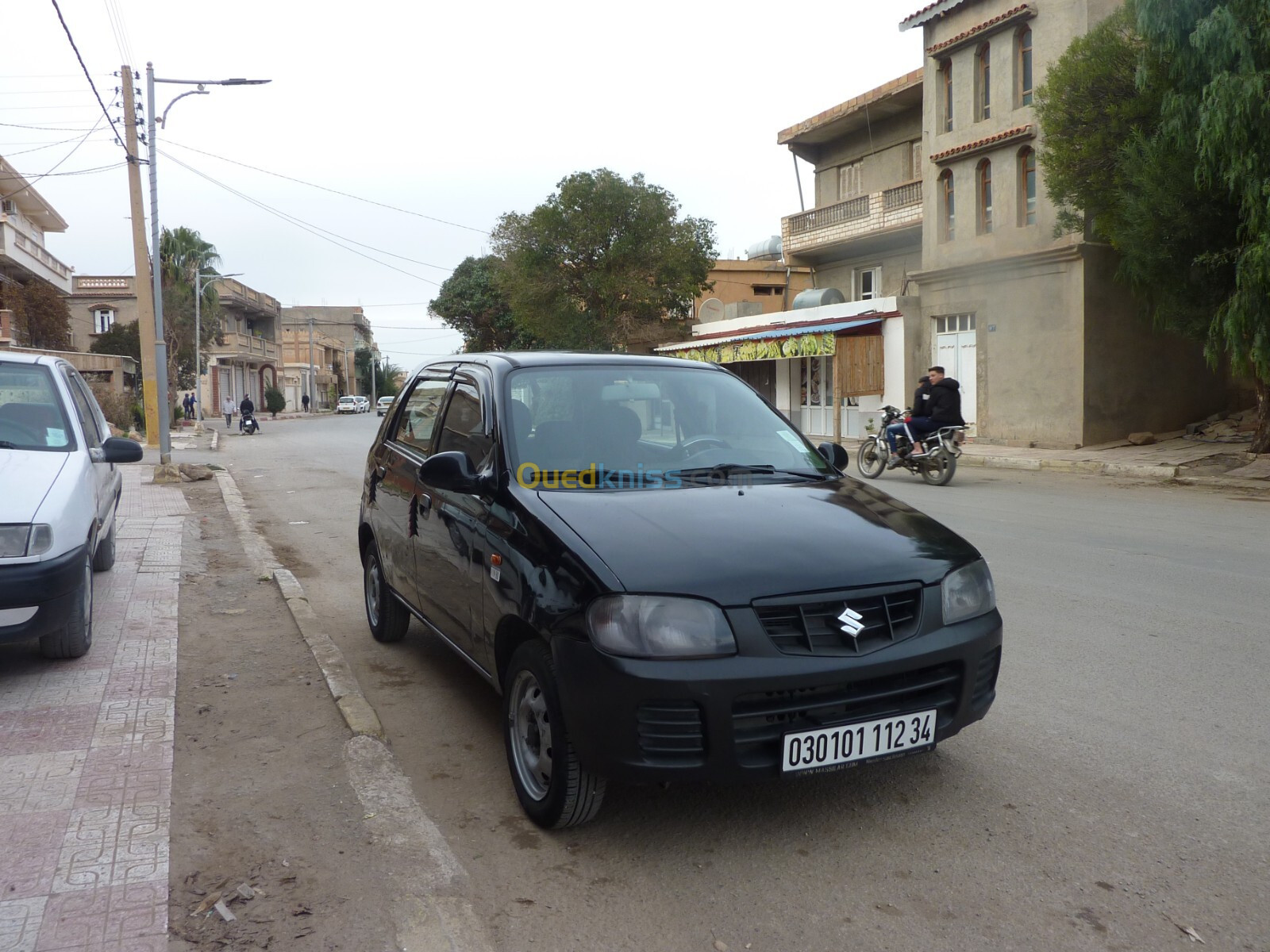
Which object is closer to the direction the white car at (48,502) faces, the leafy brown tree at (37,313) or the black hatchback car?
the black hatchback car

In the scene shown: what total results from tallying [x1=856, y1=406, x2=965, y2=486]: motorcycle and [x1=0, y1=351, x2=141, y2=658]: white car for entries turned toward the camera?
1

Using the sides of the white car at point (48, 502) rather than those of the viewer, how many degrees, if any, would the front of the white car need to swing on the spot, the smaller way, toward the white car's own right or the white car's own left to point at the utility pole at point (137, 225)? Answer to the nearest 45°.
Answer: approximately 180°

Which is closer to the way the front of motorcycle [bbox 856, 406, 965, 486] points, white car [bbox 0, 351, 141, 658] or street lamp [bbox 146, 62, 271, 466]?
the street lamp

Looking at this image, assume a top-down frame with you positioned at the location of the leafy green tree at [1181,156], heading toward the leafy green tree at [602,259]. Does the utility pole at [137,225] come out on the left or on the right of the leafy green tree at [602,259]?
left

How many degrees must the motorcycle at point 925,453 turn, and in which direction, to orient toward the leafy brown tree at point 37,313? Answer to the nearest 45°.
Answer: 0° — it already faces it

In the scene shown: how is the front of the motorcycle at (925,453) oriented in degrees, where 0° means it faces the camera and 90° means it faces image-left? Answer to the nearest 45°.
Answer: approximately 135°

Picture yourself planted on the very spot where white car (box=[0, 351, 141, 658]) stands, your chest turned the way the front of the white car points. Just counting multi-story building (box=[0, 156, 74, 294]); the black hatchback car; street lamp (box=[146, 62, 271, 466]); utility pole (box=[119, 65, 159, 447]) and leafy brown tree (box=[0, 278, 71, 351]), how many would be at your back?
4

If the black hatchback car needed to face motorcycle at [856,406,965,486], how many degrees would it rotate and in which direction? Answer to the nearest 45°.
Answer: approximately 135° to its left

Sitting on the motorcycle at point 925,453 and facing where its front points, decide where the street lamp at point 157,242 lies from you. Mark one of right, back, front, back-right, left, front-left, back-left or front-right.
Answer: front-left

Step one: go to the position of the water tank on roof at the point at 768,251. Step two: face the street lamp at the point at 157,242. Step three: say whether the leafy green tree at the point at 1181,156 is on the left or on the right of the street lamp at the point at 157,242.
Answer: left

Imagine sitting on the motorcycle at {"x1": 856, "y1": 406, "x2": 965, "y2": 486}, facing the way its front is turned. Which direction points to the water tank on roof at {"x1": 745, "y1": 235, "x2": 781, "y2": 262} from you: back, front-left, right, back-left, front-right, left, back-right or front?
front-right

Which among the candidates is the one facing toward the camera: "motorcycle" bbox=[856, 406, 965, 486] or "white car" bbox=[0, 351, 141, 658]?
the white car

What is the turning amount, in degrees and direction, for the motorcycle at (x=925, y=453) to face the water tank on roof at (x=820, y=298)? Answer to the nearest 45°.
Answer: approximately 45° to its right

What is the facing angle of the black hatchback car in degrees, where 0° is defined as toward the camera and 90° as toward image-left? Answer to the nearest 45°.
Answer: approximately 315°

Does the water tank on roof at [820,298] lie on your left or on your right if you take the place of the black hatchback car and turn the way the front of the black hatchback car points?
on your left

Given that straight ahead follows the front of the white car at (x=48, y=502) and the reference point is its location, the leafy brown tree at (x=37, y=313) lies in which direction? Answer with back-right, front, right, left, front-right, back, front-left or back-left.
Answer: back

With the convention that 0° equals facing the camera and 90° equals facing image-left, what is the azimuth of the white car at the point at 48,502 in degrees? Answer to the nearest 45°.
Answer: approximately 0°

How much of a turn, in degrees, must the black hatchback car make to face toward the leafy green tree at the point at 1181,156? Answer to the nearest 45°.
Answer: approximately 90° to its left

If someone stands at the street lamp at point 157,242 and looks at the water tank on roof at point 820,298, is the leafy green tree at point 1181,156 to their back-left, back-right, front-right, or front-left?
front-right
